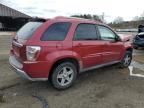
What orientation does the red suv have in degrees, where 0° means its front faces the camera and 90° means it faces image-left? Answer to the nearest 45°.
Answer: approximately 225°
